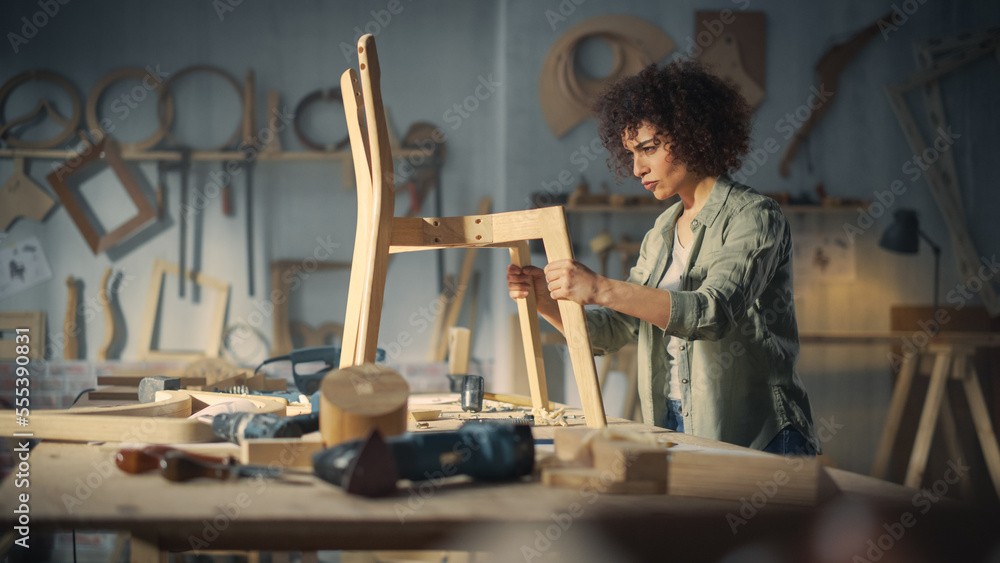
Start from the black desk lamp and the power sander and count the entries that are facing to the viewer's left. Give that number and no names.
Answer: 2

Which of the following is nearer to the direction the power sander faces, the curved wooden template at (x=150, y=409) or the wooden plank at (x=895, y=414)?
the curved wooden template

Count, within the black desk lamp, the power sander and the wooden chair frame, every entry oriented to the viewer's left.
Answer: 2

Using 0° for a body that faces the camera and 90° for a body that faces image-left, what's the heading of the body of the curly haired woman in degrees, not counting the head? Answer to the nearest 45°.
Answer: approximately 45°

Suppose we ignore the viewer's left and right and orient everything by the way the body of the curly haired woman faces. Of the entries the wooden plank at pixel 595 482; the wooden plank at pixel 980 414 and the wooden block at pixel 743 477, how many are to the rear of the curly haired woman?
1

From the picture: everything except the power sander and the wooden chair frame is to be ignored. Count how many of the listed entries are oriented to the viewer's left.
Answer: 1

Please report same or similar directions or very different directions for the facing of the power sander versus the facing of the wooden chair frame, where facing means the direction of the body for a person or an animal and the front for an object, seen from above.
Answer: very different directions

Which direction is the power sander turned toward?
to the viewer's left

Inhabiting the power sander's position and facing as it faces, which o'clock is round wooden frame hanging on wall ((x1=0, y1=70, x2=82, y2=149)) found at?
The round wooden frame hanging on wall is roughly at 2 o'clock from the power sander.

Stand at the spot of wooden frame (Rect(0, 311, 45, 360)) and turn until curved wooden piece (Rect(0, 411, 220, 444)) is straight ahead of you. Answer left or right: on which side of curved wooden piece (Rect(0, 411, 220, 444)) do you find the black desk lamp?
left

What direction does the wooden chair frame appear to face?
to the viewer's right

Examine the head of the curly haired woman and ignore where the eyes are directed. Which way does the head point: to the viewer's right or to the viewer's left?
to the viewer's left

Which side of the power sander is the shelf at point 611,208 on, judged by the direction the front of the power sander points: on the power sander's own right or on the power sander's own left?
on the power sander's own right

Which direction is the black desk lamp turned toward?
to the viewer's left

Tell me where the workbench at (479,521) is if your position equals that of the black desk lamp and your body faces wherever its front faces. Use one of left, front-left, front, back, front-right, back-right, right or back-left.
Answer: left

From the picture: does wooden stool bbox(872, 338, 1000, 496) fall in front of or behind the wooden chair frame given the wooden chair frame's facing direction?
in front

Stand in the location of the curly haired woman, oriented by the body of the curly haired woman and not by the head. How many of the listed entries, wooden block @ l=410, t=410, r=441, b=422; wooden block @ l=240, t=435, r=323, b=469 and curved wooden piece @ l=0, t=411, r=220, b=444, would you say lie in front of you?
3

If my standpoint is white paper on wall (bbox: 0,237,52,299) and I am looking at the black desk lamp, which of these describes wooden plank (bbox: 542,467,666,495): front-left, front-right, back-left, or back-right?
front-right

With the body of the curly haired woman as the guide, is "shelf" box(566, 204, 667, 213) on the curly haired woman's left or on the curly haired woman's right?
on the curly haired woman's right
